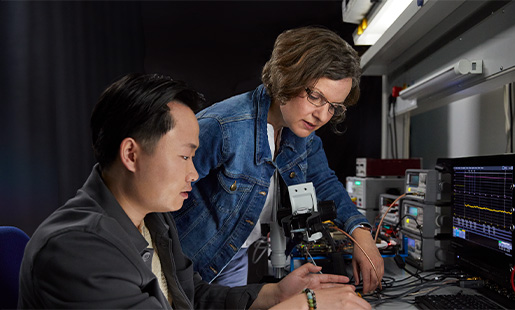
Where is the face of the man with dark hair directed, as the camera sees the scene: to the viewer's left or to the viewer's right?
to the viewer's right

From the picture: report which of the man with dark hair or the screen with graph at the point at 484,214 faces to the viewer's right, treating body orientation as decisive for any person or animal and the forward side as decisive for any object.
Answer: the man with dark hair

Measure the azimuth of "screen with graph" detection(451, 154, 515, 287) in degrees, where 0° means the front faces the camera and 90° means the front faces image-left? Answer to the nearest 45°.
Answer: approximately 45°

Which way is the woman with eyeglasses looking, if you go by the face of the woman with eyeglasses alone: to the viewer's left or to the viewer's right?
to the viewer's right

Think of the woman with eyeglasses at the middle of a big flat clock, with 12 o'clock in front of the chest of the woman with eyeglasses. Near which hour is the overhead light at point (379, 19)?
The overhead light is roughly at 9 o'clock from the woman with eyeglasses.

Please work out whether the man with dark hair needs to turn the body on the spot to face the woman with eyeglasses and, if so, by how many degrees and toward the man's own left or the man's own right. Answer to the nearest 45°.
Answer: approximately 45° to the man's own left

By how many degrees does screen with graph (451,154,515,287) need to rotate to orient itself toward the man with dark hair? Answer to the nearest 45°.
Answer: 0° — it already faces them

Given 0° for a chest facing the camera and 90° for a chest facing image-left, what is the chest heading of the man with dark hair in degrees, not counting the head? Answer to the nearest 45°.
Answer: approximately 270°

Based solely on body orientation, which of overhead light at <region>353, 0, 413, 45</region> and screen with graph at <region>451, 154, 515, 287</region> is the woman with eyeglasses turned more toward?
the screen with graph

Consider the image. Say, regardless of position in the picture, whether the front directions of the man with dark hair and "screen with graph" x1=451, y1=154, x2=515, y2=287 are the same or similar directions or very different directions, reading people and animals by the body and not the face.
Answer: very different directions

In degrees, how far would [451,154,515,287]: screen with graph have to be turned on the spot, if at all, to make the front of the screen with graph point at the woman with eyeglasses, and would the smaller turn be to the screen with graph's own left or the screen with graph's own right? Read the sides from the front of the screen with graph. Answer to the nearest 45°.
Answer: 0° — it already faces them

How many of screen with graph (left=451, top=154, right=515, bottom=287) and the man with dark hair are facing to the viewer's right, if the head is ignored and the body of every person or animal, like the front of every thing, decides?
1
